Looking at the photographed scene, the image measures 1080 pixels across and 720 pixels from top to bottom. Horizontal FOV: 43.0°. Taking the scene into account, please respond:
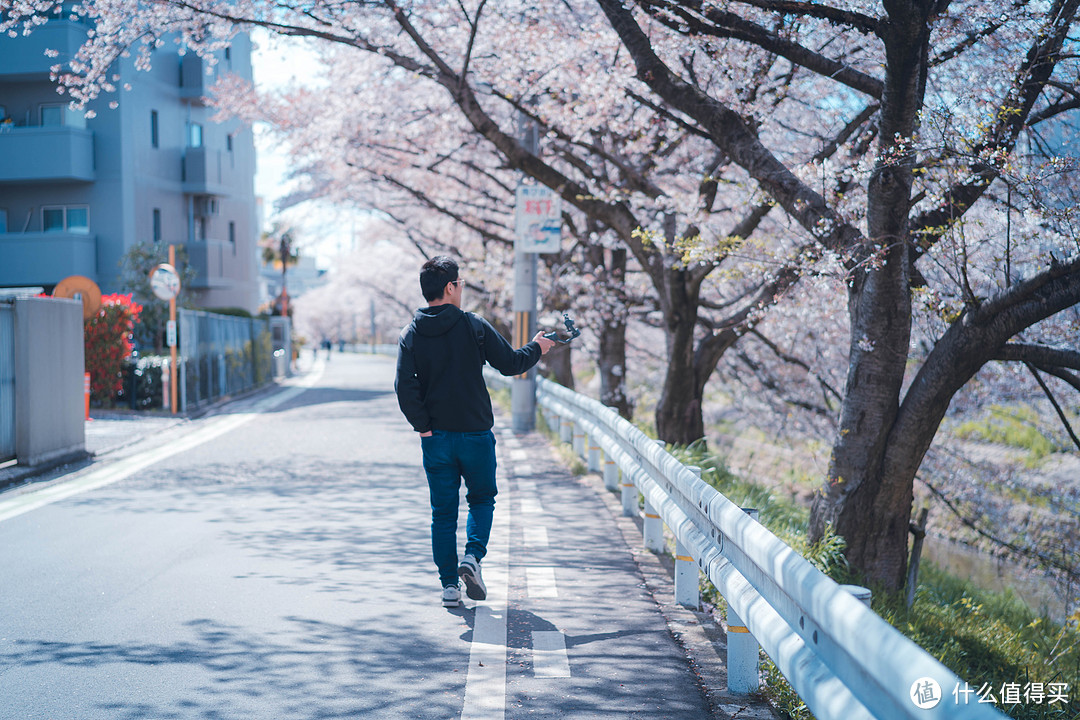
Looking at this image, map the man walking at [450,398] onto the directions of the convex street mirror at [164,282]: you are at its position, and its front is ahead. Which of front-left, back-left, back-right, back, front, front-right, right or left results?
front

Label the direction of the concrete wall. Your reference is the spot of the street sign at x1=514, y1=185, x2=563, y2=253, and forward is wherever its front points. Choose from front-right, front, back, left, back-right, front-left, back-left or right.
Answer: front-right

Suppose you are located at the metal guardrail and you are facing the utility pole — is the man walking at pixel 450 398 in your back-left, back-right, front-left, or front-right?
front-left

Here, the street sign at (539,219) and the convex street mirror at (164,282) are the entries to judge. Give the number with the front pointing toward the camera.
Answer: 2

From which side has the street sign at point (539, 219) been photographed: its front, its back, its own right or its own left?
front

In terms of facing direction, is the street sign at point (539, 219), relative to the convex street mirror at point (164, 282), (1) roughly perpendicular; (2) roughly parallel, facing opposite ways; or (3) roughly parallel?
roughly parallel

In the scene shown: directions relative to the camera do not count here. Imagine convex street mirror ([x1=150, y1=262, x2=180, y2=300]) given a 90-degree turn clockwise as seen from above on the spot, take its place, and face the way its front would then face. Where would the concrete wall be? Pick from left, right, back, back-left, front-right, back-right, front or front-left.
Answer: left

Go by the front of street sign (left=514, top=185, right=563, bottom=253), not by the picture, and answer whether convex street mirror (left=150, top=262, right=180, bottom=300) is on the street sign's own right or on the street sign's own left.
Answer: on the street sign's own right

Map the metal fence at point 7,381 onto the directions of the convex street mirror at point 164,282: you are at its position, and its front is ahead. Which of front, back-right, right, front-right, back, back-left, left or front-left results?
front

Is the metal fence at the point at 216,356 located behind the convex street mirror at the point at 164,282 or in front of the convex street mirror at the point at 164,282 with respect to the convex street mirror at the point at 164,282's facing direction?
behind

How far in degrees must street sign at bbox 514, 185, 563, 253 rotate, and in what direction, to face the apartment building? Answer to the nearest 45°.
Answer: approximately 135° to its right

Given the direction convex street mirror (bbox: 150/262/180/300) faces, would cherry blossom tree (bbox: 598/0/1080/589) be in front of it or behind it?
in front

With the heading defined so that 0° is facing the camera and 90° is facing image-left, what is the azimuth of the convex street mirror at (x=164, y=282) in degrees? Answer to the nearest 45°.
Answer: approximately 0°

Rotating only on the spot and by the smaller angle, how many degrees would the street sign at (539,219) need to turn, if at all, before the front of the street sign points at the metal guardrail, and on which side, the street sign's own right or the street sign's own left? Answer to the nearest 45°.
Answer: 0° — it already faces it

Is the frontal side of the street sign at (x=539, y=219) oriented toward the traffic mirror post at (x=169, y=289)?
no
